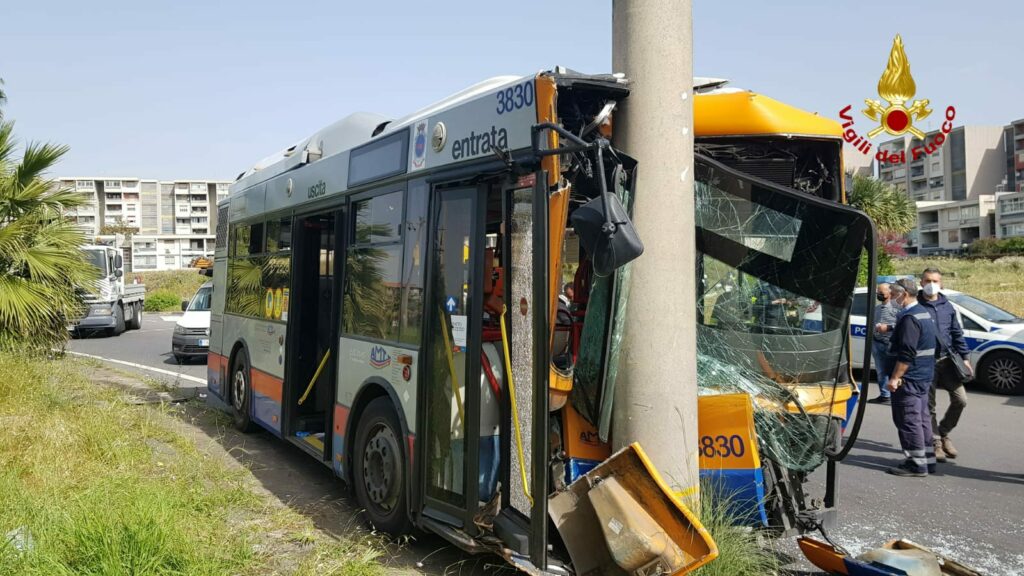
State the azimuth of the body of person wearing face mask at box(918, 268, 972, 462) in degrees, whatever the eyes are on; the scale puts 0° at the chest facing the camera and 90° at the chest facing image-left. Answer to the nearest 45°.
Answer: approximately 0°

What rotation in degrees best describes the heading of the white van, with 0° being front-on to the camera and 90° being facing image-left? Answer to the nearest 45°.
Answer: approximately 45°

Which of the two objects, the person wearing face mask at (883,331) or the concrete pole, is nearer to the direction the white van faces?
the concrete pole

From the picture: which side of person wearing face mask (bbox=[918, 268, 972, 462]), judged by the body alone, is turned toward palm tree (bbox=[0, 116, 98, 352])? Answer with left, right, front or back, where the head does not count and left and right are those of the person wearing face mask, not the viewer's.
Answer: right

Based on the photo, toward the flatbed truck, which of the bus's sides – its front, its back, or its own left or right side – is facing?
back

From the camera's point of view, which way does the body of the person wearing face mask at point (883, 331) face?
to the viewer's left

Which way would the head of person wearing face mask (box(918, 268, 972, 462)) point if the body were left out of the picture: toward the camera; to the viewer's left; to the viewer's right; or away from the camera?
toward the camera

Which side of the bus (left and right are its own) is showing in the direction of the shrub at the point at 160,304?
back

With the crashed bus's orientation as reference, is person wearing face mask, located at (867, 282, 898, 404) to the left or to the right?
on its left

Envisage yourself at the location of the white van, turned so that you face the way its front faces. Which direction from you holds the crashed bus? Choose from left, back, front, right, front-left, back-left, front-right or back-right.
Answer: front-left

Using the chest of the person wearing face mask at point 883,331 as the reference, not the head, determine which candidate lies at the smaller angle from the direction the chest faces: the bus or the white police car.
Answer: the bus

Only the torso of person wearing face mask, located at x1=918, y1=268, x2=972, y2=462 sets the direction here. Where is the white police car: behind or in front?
behind

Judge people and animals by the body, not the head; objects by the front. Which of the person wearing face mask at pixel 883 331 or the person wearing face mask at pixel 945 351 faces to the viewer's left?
the person wearing face mask at pixel 883 331

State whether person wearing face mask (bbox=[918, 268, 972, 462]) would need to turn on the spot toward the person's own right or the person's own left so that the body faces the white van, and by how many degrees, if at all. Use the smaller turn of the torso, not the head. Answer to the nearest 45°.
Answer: approximately 90° to the person's own right

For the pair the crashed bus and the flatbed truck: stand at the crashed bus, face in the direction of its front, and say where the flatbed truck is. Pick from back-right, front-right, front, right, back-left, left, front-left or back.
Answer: back

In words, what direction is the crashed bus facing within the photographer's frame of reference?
facing the viewer and to the right of the viewer
